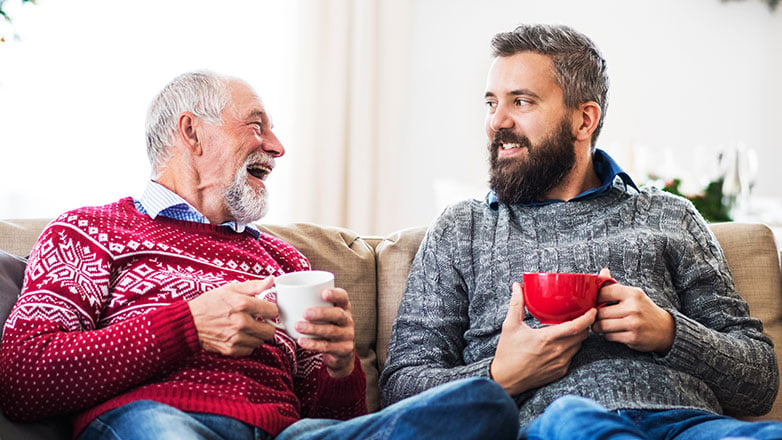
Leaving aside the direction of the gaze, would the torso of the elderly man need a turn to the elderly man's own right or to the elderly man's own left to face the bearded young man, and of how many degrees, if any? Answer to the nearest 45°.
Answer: approximately 45° to the elderly man's own left

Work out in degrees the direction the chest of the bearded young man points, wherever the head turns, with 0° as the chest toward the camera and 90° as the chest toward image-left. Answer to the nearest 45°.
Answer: approximately 0°

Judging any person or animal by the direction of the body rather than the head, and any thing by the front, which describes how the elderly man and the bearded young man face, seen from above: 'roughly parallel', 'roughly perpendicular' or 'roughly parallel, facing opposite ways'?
roughly perpendicular

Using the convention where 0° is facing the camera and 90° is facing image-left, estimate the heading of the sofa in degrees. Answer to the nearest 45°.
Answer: approximately 0°

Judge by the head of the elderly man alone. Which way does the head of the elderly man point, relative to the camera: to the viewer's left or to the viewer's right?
to the viewer's right

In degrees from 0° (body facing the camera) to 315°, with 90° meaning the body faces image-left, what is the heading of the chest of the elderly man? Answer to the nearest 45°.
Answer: approximately 315°
